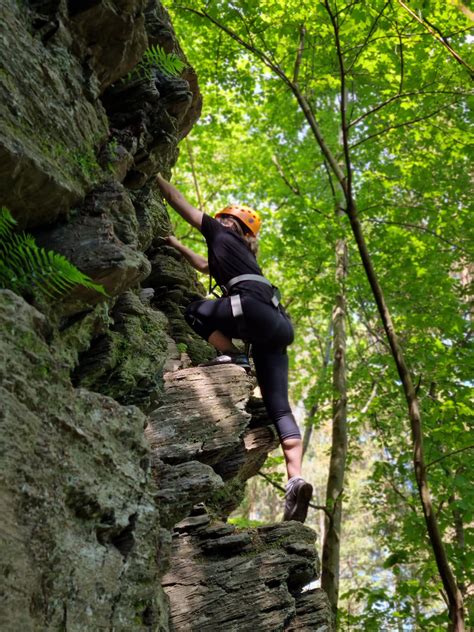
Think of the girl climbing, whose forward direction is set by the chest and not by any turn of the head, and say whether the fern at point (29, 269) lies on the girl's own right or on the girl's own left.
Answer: on the girl's own left

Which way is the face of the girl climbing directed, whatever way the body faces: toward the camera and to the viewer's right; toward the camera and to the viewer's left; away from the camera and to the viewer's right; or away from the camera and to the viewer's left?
away from the camera and to the viewer's left

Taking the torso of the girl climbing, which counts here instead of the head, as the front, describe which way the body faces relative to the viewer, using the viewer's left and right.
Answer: facing away from the viewer and to the left of the viewer

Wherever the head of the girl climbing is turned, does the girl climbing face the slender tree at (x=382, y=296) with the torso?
no
